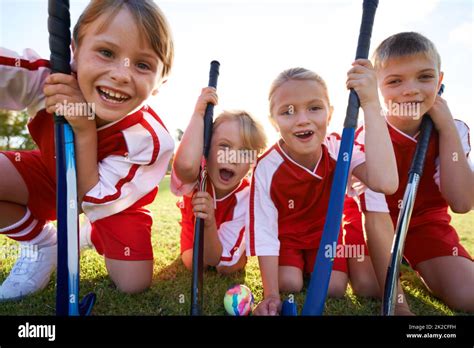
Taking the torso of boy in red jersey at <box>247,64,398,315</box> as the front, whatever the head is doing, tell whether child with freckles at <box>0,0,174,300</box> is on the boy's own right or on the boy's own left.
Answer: on the boy's own right

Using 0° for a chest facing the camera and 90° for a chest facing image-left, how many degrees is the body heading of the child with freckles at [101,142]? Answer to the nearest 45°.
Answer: approximately 0°

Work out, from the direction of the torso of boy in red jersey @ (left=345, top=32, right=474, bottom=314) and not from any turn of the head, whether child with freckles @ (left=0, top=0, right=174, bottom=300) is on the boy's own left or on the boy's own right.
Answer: on the boy's own right
